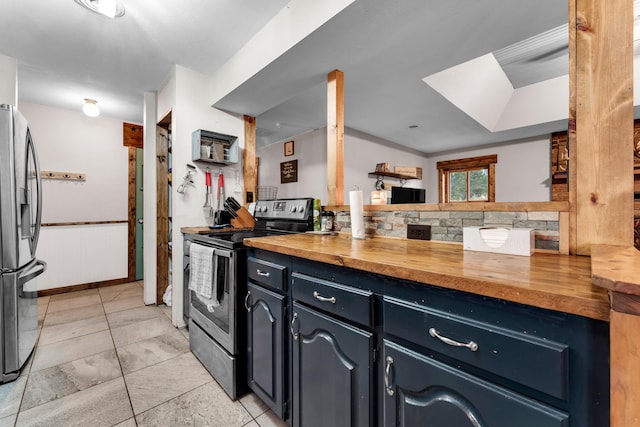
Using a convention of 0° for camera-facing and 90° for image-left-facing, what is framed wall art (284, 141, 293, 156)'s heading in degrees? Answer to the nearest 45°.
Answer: approximately 45°

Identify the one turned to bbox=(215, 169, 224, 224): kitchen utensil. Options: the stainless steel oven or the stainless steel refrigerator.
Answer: the stainless steel refrigerator

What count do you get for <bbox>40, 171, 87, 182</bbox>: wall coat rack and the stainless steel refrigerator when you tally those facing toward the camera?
1

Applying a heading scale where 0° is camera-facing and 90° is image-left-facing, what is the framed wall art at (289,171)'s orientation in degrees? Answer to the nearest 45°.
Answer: approximately 45°

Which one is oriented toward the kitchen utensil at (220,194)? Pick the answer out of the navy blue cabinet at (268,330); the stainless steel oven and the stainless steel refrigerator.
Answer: the stainless steel refrigerator

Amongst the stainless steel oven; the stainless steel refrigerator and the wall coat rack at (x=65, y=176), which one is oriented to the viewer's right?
the stainless steel refrigerator

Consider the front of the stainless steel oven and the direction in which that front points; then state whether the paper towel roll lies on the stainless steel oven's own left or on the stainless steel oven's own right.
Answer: on the stainless steel oven's own left

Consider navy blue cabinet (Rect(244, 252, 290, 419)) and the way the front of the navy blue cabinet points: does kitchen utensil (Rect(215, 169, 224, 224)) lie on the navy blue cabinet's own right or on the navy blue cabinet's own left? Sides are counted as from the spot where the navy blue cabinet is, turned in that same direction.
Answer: on the navy blue cabinet's own right
